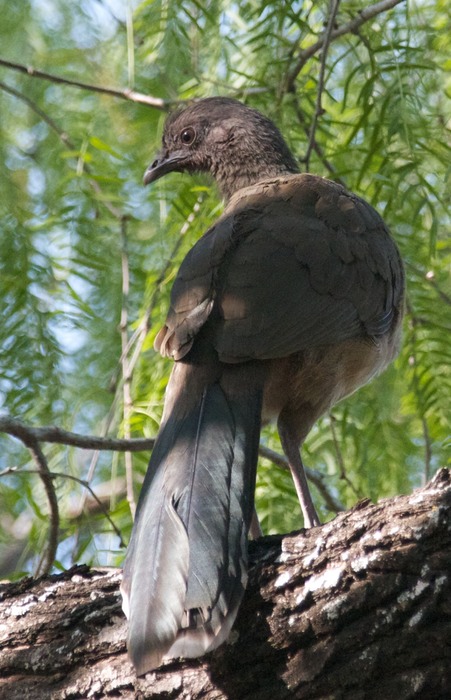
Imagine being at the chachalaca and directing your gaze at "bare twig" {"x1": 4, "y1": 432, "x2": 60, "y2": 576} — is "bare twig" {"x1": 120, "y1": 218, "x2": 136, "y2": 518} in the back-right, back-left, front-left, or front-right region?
front-right

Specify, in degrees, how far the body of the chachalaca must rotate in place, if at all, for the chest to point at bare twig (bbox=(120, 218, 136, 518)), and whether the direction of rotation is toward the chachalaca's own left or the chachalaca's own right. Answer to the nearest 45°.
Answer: approximately 90° to the chachalaca's own left

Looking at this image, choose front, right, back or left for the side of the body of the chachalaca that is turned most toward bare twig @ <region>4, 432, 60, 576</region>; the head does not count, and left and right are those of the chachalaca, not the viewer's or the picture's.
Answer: left
